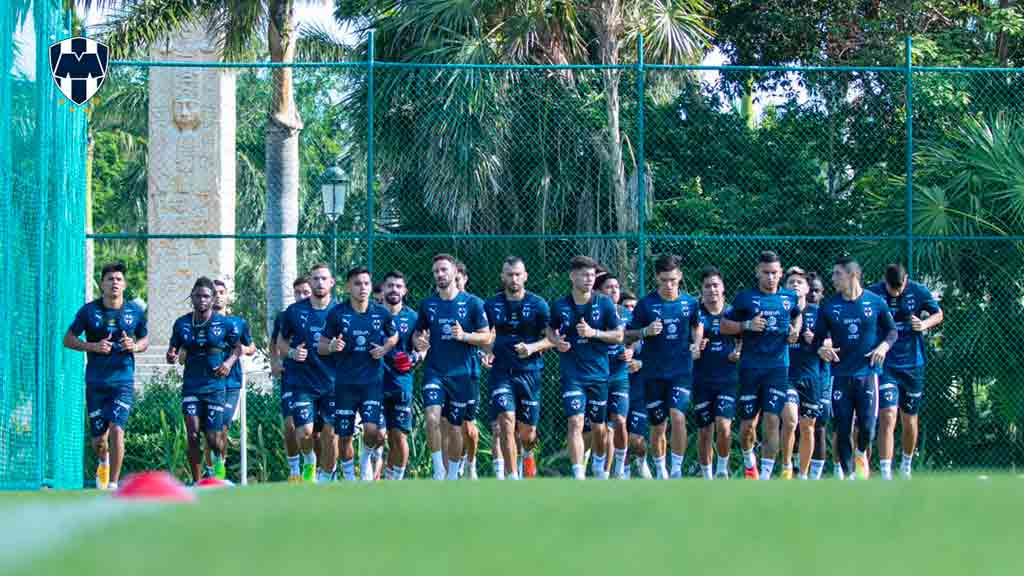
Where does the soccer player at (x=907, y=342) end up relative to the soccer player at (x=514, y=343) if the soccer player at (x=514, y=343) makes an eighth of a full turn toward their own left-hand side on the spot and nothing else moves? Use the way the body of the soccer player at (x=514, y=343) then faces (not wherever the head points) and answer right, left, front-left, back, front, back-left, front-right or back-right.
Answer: front-left

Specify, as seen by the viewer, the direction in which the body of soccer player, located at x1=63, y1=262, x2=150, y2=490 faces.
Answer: toward the camera

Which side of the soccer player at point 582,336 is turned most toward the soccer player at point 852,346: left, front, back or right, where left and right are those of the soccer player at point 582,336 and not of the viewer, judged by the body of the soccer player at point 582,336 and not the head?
left

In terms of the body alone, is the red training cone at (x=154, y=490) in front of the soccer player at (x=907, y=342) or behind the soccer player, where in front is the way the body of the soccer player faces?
in front

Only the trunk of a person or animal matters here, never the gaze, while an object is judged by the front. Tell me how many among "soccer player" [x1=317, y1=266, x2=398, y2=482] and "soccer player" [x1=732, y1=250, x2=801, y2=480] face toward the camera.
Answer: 2

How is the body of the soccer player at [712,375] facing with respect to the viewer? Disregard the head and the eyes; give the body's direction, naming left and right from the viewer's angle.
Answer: facing the viewer

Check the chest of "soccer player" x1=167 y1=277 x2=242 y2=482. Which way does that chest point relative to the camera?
toward the camera

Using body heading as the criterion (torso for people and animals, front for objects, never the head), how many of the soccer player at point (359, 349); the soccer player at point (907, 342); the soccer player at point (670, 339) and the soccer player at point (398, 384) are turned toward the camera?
4

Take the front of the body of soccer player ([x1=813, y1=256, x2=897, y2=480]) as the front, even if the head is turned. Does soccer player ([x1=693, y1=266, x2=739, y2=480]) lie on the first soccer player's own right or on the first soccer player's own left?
on the first soccer player's own right

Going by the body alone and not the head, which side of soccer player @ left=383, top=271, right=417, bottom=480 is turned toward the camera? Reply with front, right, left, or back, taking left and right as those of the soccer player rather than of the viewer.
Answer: front

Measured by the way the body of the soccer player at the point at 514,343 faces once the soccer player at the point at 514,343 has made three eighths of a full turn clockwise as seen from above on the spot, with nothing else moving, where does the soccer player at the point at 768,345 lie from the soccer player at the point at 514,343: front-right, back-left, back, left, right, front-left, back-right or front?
back-right

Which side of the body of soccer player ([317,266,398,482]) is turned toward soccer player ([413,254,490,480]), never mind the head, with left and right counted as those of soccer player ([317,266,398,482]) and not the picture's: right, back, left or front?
left

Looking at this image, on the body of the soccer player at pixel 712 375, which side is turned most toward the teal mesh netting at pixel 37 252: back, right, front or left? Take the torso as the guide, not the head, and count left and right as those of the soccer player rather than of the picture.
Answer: right
